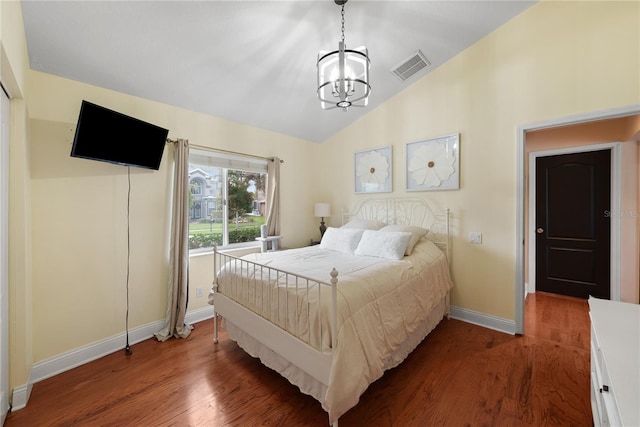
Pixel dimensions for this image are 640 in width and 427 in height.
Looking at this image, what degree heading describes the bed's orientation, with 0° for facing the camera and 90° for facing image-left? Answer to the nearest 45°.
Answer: approximately 45°

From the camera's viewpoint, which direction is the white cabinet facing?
to the viewer's left

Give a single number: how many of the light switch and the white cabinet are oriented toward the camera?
1

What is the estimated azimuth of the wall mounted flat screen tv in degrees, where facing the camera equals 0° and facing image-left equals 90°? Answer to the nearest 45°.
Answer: approximately 315°

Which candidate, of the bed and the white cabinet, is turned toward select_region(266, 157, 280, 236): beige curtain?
the white cabinet

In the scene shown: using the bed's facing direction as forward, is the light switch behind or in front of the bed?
behind
